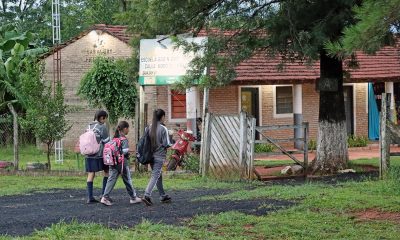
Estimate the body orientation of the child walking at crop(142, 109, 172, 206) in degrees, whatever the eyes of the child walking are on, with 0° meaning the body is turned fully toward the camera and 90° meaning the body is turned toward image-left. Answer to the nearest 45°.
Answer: approximately 225°

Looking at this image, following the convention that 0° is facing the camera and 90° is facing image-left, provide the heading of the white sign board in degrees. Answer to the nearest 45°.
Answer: approximately 0°

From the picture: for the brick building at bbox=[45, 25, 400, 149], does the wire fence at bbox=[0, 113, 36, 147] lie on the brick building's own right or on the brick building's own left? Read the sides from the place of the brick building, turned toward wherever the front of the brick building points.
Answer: on the brick building's own right

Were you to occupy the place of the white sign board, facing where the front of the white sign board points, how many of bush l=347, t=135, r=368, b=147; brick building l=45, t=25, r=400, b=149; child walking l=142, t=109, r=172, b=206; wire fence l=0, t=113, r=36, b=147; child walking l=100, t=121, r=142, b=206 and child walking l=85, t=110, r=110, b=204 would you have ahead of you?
3
